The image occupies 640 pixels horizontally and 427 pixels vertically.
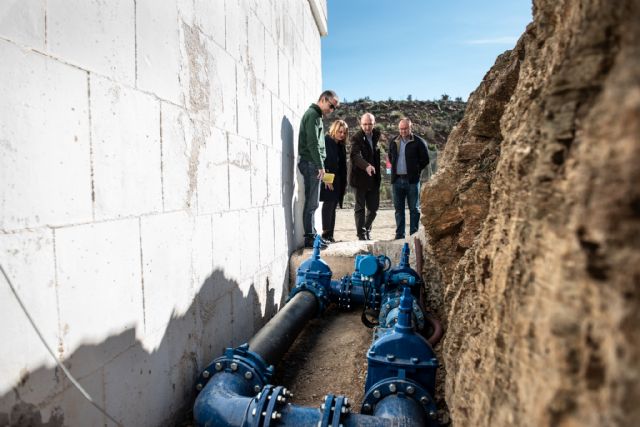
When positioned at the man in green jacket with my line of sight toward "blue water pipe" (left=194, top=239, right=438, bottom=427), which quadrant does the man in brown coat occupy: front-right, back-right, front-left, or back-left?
back-left

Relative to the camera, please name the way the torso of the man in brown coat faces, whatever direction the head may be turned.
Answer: toward the camera

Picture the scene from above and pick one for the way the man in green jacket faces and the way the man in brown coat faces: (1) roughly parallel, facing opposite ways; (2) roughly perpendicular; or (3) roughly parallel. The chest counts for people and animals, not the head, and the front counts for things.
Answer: roughly perpendicular

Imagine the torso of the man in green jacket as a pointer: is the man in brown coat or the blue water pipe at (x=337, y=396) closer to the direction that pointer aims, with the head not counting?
the man in brown coat

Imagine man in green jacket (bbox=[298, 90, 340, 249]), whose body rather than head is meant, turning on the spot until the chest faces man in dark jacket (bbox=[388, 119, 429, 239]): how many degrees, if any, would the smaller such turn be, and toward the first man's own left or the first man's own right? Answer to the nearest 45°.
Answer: approximately 45° to the first man's own left

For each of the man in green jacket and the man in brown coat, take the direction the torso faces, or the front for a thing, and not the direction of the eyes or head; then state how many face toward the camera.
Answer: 1

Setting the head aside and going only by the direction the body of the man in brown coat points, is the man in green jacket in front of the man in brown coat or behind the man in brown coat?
in front

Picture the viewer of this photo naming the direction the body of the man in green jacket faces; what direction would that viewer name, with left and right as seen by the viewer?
facing to the right of the viewer

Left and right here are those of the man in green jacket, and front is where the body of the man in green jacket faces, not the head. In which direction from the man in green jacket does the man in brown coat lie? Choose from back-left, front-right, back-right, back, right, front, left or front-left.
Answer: front-left

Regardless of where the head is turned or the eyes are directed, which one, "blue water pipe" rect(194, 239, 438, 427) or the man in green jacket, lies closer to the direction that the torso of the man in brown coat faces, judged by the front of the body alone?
the blue water pipe

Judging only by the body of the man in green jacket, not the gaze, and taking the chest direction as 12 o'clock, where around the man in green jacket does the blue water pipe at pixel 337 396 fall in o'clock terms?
The blue water pipe is roughly at 3 o'clock from the man in green jacket.

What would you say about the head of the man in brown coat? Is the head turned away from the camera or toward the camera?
toward the camera

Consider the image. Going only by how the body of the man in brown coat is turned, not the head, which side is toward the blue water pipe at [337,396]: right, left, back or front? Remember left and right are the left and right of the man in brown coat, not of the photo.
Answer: front
